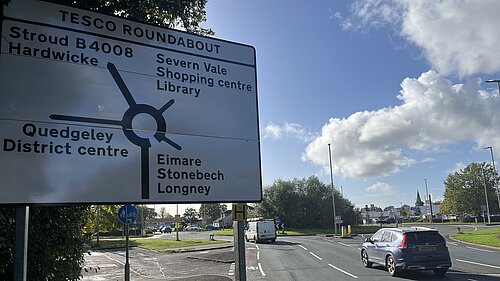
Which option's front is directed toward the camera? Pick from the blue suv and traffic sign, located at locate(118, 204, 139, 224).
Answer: the traffic sign

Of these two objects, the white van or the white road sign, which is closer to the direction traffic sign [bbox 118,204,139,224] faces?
the white road sign

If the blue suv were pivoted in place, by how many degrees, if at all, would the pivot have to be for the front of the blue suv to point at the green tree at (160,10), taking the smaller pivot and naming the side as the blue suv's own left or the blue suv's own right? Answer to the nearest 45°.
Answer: approximately 135° to the blue suv's own left

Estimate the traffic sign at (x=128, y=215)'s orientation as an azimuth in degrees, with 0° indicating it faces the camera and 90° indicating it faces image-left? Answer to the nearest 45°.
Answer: approximately 0°

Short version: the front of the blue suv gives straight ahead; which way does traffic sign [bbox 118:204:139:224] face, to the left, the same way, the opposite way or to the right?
the opposite way

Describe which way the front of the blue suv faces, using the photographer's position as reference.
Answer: facing away from the viewer and to the left of the viewer
